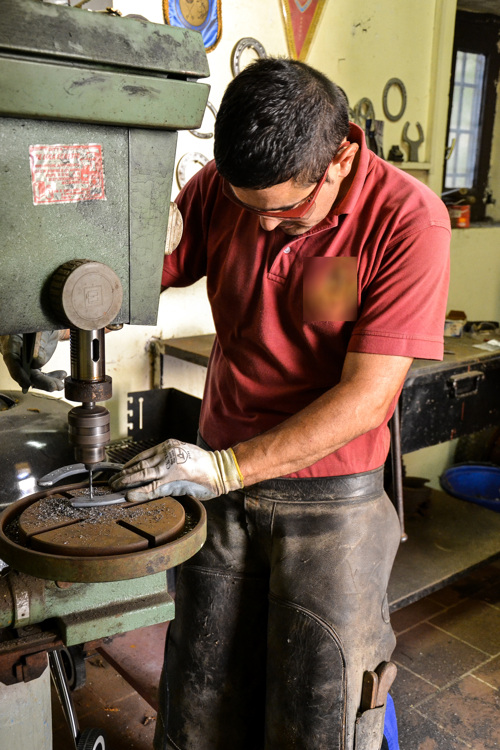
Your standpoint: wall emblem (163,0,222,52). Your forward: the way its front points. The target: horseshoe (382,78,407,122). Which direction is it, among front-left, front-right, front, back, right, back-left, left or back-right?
back-left

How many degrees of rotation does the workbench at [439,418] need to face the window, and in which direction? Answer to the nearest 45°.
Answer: approximately 135° to its left

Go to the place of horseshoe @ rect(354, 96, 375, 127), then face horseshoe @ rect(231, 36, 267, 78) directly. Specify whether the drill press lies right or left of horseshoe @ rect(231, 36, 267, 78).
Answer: left

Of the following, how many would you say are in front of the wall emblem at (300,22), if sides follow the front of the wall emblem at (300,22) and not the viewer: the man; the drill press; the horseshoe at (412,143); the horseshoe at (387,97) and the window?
2

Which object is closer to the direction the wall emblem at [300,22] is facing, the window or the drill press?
the drill press

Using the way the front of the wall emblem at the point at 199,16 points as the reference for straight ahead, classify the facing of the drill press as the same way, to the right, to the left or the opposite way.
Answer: to the left

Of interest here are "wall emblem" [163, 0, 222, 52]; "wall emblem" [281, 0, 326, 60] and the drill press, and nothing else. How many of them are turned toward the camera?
2

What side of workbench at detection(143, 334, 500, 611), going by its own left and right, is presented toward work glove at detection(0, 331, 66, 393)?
right

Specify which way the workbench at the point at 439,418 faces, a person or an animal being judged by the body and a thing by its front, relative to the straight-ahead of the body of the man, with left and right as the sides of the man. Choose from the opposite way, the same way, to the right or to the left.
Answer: to the left

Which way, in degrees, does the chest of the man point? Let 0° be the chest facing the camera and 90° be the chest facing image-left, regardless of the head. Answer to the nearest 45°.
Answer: approximately 45°

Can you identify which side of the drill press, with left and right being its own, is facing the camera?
right

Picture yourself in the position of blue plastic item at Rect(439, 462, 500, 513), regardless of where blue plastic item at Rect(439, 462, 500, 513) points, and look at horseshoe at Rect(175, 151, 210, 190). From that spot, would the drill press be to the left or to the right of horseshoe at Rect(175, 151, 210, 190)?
left
